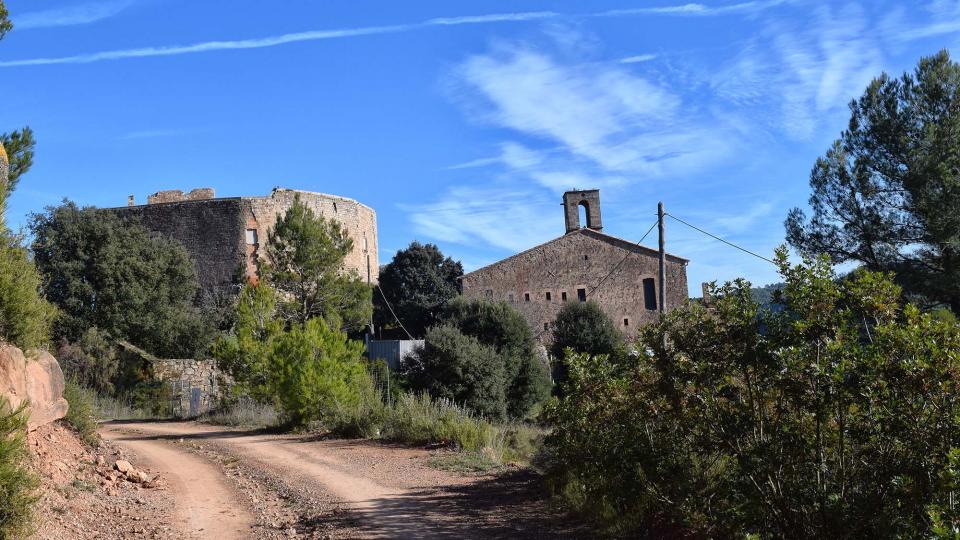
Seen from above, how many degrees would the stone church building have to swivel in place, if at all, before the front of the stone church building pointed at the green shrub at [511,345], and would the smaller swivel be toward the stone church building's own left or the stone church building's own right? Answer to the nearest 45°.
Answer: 0° — it already faces it

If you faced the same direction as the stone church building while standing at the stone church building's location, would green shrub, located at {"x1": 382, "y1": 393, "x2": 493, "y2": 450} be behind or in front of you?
in front

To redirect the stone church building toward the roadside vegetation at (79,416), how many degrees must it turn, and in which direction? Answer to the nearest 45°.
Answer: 0° — it already faces it

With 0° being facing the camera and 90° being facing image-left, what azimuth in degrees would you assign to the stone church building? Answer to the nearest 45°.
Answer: approximately 0°

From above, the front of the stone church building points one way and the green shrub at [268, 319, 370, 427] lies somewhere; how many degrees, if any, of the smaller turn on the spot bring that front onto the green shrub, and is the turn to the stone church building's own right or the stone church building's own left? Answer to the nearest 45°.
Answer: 0° — it already faces it

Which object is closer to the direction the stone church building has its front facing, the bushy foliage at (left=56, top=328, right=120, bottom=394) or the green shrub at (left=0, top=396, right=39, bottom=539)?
the green shrub

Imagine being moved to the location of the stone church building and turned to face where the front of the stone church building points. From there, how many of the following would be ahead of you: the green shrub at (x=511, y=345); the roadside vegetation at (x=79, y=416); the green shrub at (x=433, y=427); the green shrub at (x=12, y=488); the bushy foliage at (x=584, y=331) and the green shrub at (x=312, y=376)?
6

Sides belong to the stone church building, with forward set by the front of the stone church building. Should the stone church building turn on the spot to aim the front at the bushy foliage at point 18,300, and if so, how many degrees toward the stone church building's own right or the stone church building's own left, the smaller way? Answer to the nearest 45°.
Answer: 0° — it already faces it

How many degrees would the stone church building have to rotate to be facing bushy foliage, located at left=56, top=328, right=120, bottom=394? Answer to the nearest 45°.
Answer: approximately 45° to its right

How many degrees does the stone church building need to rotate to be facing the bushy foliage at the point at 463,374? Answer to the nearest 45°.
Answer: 0° — it already faces it

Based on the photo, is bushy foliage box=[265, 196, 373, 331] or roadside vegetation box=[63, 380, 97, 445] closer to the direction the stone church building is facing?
the roadside vegetation

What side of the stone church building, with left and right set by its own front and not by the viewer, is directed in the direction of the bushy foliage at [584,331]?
front

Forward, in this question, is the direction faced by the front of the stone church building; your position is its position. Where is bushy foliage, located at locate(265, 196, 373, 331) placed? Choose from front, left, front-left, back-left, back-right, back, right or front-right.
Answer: front-right

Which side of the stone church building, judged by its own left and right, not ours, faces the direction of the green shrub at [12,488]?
front

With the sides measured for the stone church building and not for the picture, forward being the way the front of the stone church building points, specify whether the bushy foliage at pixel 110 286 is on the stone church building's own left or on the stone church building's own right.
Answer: on the stone church building's own right
